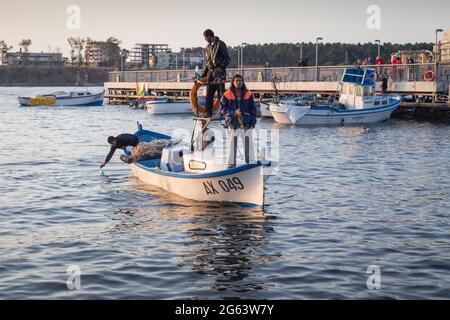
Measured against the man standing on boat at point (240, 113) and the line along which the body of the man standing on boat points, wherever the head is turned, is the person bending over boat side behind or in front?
behind

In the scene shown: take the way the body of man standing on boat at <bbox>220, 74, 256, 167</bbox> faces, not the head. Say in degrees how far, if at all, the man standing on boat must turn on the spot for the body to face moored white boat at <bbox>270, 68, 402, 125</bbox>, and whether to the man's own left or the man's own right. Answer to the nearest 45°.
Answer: approximately 180°
